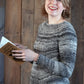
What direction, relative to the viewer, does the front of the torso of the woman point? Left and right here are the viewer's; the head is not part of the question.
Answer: facing the viewer and to the left of the viewer
